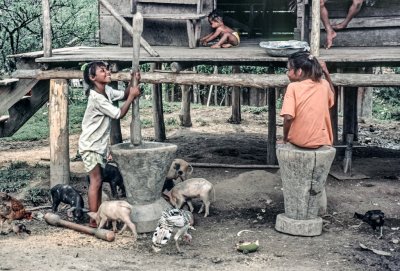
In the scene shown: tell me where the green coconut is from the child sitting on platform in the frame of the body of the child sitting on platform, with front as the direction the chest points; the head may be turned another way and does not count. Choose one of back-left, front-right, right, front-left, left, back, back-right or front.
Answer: left

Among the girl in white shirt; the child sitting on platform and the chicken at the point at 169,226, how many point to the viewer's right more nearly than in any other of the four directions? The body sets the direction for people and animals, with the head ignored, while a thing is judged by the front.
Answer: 1

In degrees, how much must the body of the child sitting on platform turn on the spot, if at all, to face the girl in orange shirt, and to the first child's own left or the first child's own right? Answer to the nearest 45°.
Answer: approximately 90° to the first child's own left

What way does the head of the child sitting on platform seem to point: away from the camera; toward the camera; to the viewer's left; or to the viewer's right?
to the viewer's left

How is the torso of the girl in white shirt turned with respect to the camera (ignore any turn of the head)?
to the viewer's right

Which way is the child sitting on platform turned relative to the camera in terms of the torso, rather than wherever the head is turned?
to the viewer's left

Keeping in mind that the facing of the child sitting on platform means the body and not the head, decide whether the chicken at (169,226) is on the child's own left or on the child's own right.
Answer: on the child's own left

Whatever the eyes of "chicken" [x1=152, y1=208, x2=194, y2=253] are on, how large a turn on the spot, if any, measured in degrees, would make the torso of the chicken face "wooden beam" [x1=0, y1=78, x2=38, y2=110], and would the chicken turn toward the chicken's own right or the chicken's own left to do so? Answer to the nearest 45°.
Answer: approximately 135° to the chicken's own left

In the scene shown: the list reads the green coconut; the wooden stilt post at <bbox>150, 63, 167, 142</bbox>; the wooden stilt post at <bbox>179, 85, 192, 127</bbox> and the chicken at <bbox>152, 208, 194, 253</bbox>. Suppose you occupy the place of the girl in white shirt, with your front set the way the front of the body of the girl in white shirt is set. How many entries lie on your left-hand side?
2

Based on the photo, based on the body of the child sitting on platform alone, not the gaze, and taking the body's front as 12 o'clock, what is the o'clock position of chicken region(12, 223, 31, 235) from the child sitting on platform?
The chicken is roughly at 10 o'clock from the child sitting on platform.
